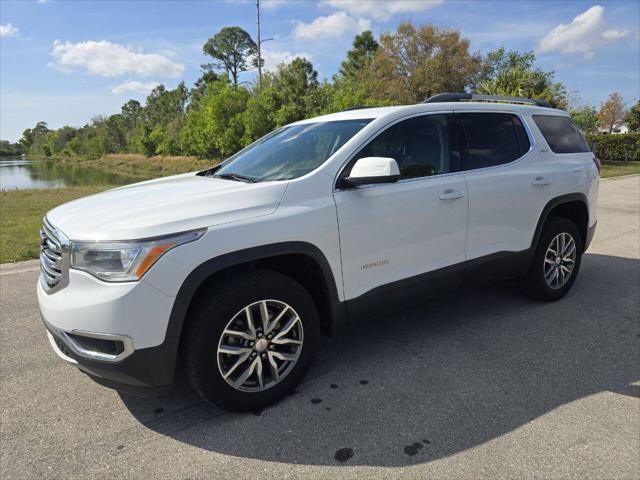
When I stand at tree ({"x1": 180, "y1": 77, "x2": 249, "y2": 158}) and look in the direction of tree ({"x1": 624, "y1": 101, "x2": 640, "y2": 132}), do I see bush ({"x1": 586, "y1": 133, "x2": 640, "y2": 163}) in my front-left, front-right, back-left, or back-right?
front-right

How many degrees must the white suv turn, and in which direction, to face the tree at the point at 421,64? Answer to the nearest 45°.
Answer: approximately 135° to its right

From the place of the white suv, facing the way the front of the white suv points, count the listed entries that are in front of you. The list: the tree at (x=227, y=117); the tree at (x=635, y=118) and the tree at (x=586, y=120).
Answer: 0

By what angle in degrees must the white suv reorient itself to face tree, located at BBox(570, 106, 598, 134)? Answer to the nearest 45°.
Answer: approximately 180°

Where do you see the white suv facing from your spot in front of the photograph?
facing the viewer and to the left of the viewer

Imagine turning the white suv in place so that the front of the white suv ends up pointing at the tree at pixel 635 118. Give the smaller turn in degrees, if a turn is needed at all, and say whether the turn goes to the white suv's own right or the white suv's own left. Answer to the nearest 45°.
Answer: approximately 180°

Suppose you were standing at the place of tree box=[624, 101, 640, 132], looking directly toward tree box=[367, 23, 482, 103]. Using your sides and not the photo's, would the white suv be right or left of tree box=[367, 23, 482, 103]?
left

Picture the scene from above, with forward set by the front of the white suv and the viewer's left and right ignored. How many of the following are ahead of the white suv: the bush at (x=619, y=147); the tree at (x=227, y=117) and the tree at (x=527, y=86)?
0

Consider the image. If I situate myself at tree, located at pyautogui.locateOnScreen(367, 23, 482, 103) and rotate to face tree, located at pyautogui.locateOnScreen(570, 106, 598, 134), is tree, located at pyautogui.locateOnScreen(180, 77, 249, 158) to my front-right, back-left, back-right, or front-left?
back-left

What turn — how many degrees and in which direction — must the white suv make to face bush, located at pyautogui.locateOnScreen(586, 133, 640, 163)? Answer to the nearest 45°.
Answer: approximately 180°

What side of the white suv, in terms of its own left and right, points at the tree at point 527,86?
back

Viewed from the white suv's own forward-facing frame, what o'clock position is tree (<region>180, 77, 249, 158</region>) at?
The tree is roughly at 4 o'clock from the white suv.

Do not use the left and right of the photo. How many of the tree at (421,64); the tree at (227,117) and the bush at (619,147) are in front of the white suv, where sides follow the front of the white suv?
0
